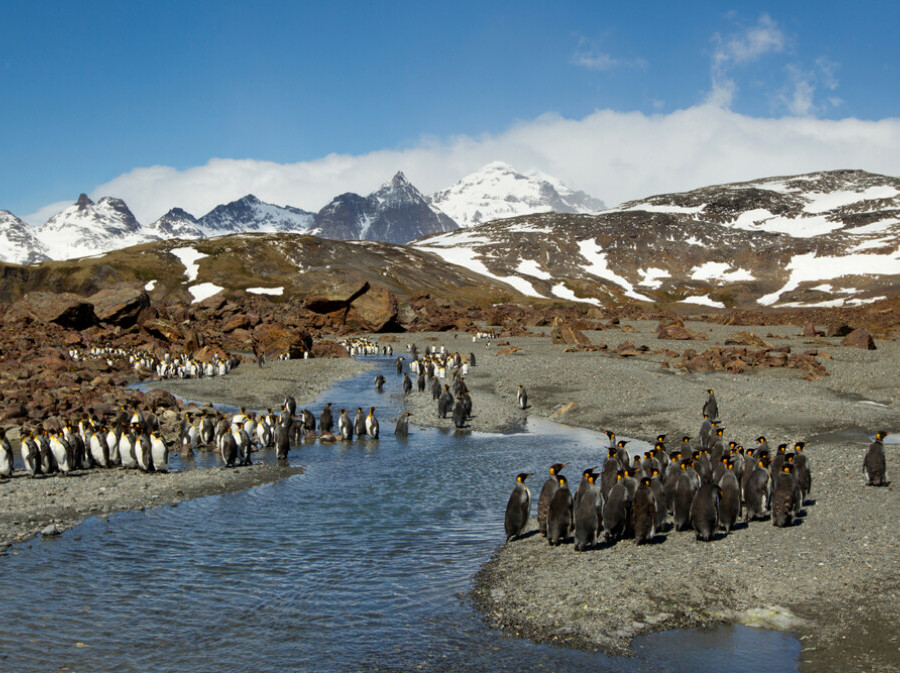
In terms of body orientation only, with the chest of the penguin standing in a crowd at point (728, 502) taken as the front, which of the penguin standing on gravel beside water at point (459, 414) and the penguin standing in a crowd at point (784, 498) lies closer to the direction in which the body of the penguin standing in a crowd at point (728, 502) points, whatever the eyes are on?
the penguin standing on gravel beside water

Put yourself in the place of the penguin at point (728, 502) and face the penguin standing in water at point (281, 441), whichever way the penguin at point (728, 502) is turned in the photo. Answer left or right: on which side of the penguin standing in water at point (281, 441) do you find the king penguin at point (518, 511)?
left

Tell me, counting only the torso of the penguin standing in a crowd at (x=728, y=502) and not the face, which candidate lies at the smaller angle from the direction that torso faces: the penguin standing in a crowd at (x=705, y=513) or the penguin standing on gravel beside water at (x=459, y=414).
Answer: the penguin standing on gravel beside water

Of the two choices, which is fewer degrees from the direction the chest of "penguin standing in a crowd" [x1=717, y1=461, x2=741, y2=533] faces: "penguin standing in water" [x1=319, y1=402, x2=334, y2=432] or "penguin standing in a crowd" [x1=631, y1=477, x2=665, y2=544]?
the penguin standing in water

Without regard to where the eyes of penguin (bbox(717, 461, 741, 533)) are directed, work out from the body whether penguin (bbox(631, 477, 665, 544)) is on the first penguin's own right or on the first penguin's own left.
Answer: on the first penguin's own left

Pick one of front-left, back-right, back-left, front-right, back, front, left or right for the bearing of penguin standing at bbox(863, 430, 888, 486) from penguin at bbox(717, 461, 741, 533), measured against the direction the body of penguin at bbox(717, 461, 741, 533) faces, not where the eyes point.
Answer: front-right

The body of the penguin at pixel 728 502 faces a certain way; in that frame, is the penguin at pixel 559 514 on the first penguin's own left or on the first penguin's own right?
on the first penguin's own left

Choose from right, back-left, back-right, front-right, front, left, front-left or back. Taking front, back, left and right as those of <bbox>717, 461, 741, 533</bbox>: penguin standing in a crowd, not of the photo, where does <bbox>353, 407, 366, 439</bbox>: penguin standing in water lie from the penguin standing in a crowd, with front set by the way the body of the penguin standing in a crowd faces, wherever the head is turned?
front-left

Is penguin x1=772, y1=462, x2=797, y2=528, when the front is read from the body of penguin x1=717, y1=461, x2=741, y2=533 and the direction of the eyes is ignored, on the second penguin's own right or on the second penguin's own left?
on the second penguin's own right

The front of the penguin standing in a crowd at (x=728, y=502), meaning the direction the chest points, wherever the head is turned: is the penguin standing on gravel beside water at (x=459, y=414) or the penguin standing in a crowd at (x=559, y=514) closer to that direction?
the penguin standing on gravel beside water
